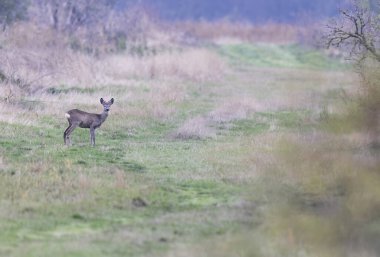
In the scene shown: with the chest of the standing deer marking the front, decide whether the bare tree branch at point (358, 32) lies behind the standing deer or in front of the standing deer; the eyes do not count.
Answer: in front

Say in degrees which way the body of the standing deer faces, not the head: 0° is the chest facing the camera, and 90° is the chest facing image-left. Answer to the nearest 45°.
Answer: approximately 270°
